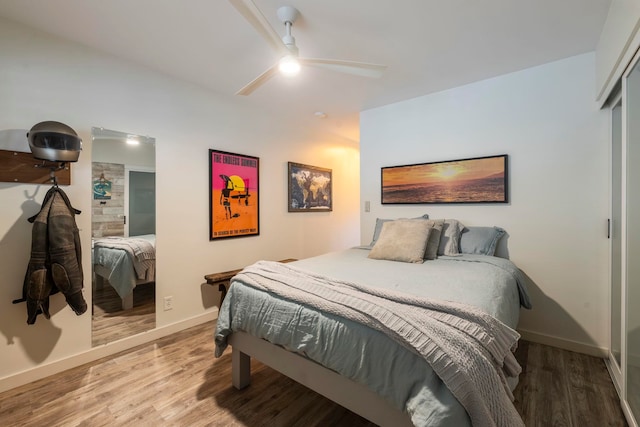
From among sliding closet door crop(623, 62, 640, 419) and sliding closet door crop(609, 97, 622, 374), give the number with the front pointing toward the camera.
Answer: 0

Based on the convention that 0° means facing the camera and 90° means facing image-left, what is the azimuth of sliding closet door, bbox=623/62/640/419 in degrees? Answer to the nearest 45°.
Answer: approximately 90°

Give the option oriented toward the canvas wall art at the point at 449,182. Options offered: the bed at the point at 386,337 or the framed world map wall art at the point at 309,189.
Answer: the framed world map wall art at the point at 309,189

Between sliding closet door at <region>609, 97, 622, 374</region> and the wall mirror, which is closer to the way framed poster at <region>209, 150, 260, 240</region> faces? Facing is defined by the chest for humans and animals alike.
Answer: the sliding closet door

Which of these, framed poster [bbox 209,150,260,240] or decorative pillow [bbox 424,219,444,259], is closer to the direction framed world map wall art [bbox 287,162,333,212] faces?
the decorative pillow

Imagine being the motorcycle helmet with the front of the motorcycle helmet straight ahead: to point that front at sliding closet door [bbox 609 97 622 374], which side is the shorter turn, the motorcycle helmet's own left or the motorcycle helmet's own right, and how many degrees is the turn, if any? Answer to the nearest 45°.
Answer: approximately 45° to the motorcycle helmet's own left

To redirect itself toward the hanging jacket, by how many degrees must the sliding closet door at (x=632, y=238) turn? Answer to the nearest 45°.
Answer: approximately 45° to its left

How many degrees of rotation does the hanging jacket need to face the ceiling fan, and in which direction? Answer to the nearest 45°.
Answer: approximately 45° to its left

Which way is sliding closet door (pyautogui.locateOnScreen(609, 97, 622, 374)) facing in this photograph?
to the viewer's left

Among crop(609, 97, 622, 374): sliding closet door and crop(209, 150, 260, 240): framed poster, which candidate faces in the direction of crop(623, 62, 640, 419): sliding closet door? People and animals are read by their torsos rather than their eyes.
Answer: the framed poster

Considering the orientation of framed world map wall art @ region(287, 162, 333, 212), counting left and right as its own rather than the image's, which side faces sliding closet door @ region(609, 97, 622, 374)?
front

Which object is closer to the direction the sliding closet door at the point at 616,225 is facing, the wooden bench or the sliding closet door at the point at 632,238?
the wooden bench

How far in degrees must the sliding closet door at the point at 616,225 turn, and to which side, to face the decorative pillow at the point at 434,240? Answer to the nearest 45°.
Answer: approximately 45° to its left
